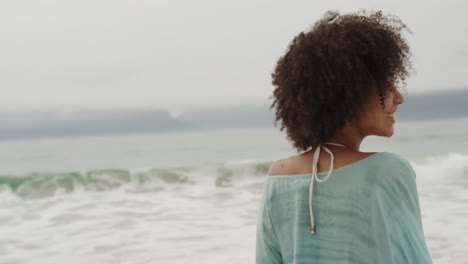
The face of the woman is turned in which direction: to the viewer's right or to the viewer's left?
to the viewer's right

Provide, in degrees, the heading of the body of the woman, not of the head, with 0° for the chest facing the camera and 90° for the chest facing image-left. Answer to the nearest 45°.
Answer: approximately 225°
